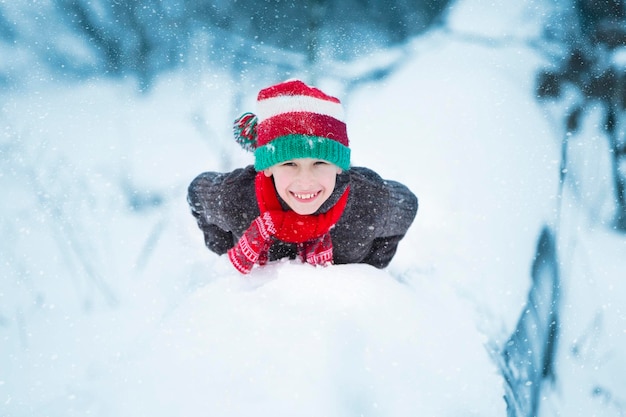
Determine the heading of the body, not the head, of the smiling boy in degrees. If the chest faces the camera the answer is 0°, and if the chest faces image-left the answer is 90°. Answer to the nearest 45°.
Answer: approximately 0°
